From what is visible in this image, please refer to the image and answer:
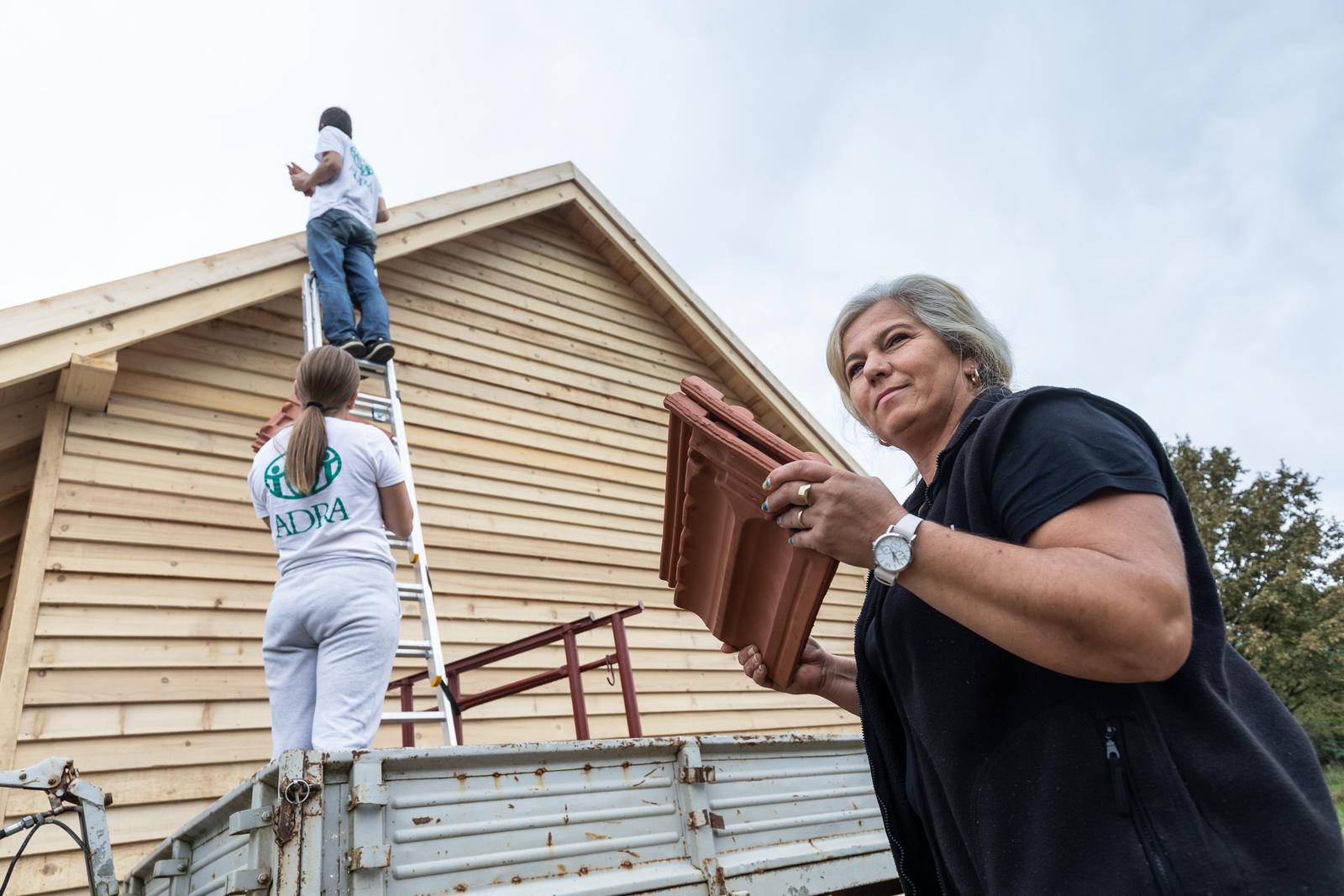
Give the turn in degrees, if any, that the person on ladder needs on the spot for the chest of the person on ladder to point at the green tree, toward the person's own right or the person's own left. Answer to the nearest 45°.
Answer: approximately 90° to the person's own right

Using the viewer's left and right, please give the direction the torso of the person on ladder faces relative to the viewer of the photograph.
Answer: facing away from the viewer and to the left of the viewer

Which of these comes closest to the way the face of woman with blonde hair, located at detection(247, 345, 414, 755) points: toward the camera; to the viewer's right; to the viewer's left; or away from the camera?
away from the camera

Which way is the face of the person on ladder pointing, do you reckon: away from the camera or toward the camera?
away from the camera
